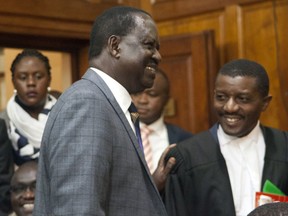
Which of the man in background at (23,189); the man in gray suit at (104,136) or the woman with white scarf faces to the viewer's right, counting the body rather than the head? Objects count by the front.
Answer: the man in gray suit

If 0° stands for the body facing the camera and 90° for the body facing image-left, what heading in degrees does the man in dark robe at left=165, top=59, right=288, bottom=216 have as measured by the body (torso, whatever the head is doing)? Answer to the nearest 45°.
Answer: approximately 0°

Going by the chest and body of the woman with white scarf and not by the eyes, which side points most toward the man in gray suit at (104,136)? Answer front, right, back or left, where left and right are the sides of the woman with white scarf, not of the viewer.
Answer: front

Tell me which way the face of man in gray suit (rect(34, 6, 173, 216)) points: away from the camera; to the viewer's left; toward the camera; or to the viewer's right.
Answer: to the viewer's right

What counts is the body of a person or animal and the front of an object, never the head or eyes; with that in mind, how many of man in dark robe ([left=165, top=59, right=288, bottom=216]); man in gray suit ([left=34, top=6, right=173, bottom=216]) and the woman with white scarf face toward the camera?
2

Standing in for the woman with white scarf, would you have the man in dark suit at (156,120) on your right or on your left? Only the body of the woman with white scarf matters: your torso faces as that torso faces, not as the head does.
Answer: on your left

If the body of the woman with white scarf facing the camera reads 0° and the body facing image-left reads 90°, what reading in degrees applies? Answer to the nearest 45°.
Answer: approximately 0°

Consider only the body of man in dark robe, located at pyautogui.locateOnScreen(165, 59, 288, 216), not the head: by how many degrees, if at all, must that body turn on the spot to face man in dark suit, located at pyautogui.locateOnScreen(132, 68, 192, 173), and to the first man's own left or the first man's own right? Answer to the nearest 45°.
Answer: approximately 135° to the first man's own right
